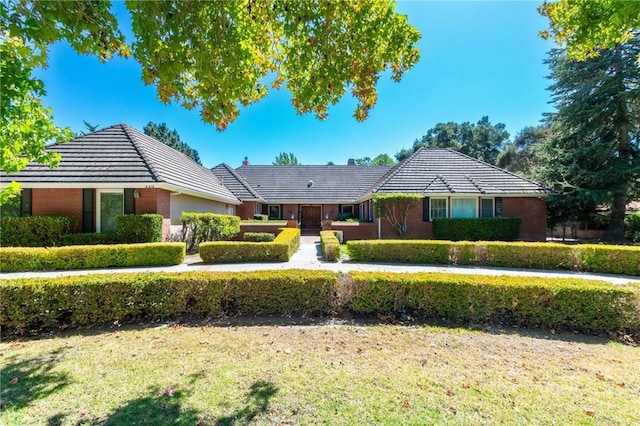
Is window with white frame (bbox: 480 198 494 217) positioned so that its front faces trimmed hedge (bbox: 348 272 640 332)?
yes

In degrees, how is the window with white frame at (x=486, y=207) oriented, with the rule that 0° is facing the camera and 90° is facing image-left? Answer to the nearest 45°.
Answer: approximately 0°

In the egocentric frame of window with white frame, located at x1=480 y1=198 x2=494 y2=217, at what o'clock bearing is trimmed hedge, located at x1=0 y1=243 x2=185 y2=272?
The trimmed hedge is roughly at 1 o'clock from the window with white frame.

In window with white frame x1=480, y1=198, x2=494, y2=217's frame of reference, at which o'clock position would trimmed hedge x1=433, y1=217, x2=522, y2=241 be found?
The trimmed hedge is roughly at 12 o'clock from the window with white frame.

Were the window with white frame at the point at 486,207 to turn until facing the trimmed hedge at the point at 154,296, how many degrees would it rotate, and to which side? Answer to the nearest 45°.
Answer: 0° — it already faces it

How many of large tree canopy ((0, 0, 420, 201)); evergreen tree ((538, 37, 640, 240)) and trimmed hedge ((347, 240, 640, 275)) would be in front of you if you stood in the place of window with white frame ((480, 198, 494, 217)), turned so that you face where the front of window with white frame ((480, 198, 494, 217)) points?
2

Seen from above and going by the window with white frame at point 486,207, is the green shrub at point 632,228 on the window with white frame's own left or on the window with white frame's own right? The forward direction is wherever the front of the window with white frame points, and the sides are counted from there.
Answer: on the window with white frame's own left

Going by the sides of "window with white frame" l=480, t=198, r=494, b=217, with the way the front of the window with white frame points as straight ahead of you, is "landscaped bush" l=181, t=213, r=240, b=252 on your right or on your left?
on your right
